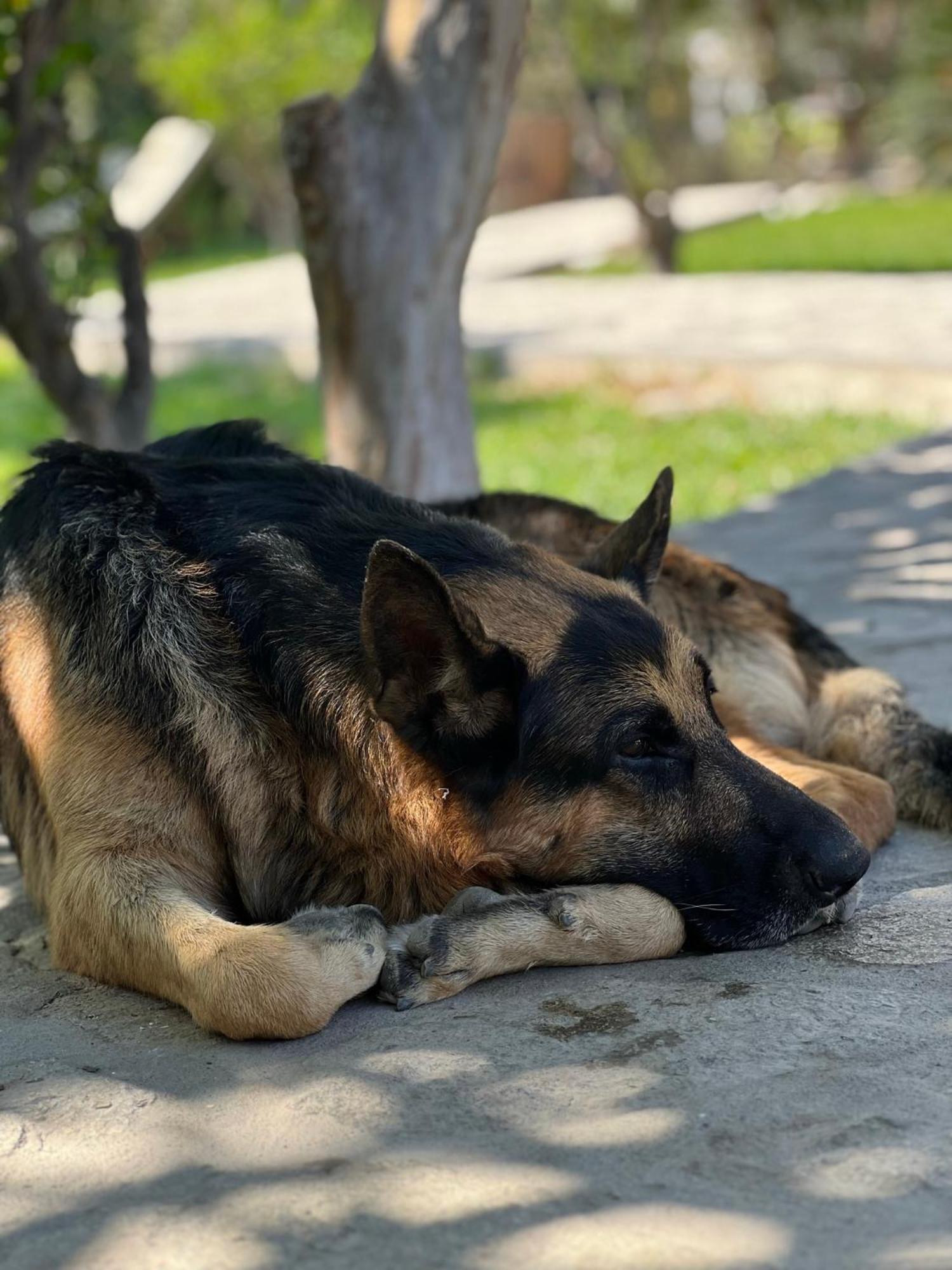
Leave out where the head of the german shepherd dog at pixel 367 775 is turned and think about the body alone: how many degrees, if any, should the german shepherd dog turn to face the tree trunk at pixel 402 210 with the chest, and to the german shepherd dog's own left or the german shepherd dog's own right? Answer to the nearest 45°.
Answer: approximately 135° to the german shepherd dog's own left

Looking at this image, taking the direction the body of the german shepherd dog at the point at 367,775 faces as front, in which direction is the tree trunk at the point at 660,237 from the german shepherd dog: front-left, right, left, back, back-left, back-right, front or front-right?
back-left

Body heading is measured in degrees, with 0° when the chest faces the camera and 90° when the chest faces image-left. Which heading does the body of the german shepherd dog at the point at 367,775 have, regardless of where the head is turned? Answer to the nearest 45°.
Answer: approximately 315°
